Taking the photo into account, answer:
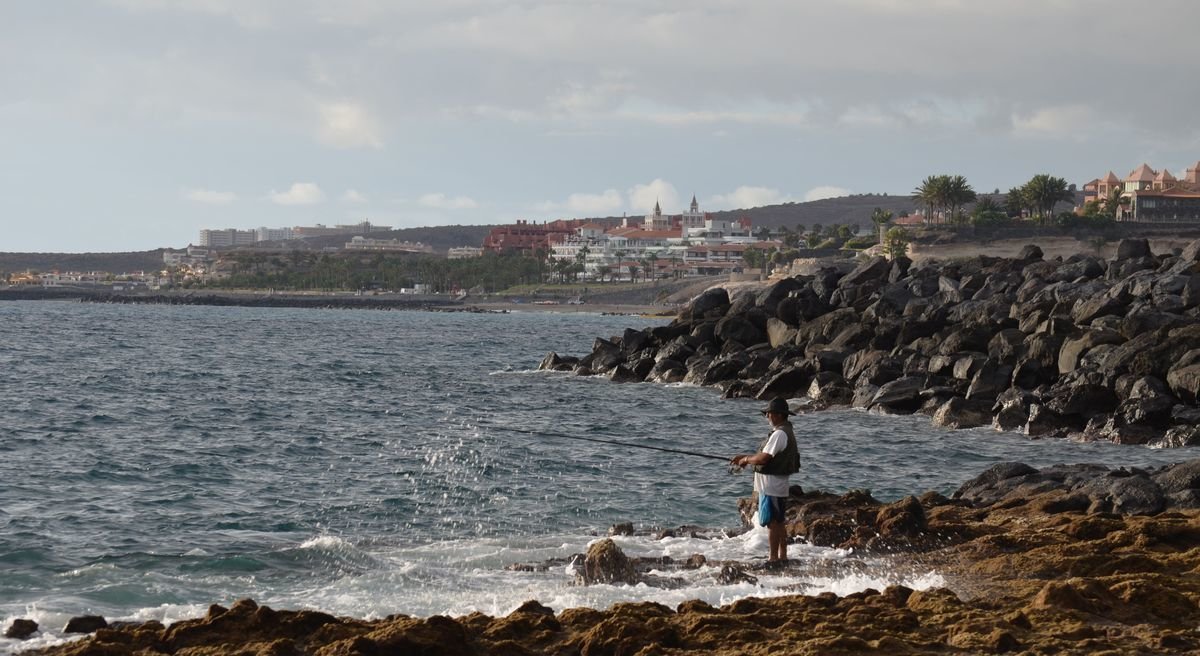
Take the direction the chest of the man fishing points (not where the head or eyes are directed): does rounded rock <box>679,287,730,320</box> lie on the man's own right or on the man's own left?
on the man's own right

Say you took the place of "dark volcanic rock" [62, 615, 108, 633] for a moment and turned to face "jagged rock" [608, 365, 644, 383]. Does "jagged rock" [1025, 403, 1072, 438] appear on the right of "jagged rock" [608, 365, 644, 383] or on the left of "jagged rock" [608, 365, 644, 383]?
right

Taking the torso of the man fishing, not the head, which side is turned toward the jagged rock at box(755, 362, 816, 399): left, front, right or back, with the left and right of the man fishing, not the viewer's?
right

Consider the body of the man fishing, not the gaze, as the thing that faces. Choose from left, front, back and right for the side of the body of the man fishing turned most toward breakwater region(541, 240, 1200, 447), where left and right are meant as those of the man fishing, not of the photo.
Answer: right

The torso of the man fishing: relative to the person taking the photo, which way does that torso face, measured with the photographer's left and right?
facing to the left of the viewer

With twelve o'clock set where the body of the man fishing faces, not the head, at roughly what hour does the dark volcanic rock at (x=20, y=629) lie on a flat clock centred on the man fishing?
The dark volcanic rock is roughly at 11 o'clock from the man fishing.

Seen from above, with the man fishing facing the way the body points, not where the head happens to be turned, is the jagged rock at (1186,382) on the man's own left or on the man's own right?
on the man's own right

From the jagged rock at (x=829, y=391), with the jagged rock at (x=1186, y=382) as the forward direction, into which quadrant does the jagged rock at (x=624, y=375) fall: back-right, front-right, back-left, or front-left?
back-left
